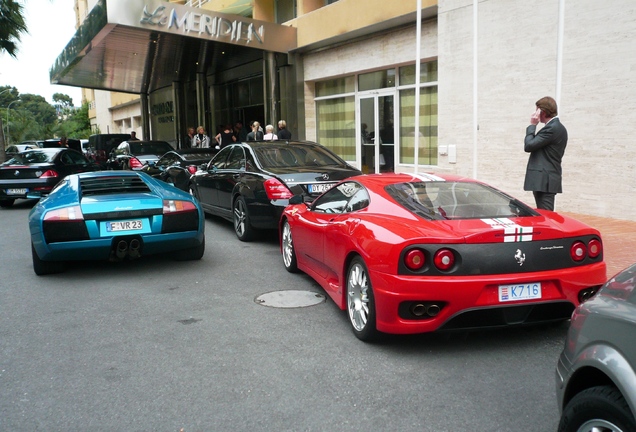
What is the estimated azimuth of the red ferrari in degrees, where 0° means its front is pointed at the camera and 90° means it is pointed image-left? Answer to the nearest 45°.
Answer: approximately 135°

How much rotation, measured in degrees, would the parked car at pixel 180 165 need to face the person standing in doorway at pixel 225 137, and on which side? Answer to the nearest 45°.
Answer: approximately 45° to its right

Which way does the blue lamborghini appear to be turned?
away from the camera

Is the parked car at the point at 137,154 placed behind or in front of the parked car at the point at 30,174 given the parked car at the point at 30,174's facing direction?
in front

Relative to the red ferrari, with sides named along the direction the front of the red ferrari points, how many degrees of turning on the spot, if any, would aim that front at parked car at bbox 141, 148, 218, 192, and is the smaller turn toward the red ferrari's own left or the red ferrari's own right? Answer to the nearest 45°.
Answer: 0° — it already faces it

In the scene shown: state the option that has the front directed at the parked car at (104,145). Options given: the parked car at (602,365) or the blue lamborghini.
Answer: the blue lamborghini

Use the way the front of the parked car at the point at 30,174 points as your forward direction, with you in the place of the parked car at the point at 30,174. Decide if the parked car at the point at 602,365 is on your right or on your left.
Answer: on your right

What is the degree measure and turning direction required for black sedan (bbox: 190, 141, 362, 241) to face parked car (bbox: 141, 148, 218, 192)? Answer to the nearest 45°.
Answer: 0° — it already faces it

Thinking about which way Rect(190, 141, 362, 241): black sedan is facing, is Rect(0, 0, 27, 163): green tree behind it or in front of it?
in front

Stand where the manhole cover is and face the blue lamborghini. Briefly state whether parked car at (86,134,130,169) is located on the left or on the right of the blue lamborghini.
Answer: right

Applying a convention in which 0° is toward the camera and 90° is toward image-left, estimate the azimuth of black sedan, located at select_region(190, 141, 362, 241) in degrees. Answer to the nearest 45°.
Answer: approximately 135°

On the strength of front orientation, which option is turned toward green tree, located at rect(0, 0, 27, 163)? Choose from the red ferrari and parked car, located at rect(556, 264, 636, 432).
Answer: the red ferrari
